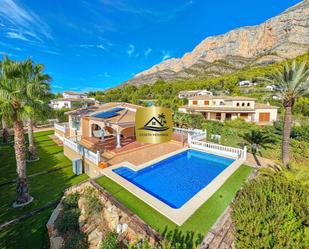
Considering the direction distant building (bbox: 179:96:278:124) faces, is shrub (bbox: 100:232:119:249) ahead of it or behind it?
ahead

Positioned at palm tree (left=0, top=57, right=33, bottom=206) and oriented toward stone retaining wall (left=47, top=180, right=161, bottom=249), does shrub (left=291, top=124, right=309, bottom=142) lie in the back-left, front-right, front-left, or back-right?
front-left

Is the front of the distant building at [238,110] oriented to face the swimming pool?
yes

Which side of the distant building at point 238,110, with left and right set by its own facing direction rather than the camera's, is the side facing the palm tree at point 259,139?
front

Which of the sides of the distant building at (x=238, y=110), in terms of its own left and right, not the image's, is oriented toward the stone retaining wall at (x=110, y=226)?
front

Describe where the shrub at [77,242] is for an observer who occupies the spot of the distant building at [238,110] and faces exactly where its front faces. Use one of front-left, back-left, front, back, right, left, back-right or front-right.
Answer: front

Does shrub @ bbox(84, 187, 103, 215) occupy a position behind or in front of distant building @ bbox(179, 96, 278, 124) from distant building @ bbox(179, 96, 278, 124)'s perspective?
in front

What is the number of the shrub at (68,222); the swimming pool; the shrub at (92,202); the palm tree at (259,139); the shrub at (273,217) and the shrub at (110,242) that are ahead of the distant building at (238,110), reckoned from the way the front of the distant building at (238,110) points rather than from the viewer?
6

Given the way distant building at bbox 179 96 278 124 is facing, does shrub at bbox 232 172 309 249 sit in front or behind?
in front

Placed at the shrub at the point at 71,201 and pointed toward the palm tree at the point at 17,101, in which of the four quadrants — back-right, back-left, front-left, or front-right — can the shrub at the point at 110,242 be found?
back-left

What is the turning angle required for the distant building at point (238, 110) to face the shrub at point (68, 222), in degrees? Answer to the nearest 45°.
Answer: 0° — it already faces it

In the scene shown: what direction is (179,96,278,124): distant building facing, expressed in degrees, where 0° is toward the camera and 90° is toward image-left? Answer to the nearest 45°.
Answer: approximately 0°

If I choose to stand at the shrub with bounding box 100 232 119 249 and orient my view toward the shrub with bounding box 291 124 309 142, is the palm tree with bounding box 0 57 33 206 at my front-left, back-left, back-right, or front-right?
back-left

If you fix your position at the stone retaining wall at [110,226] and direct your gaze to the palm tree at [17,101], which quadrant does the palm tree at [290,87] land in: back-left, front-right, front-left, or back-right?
back-right

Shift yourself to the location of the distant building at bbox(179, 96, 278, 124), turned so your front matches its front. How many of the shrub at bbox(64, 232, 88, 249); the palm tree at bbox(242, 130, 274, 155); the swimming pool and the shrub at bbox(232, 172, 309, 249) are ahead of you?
4
